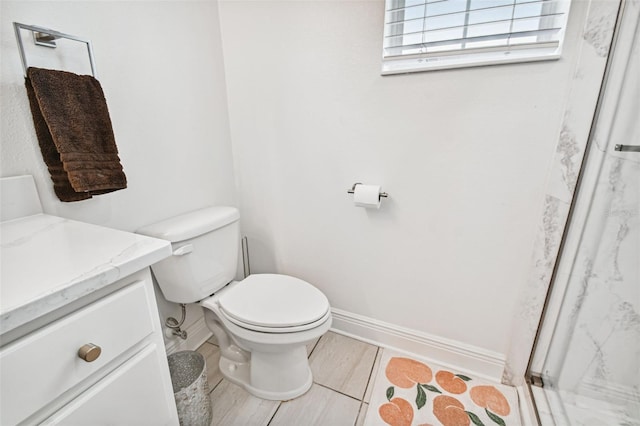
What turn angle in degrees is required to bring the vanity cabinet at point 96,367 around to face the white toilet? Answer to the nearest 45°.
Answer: approximately 90° to its left

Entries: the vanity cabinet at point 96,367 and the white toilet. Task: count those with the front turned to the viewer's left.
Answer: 0

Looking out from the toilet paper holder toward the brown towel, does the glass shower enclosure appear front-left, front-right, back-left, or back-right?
back-left

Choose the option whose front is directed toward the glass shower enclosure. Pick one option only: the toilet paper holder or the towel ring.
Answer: the towel ring

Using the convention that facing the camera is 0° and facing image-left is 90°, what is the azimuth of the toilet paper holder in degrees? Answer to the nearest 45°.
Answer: approximately 45°

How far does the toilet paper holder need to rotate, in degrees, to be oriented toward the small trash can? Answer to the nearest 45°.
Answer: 0° — it already faces it

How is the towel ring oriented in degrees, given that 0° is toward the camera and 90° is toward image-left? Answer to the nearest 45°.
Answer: approximately 315°

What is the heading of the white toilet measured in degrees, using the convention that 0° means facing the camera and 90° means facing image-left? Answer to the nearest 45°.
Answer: approximately 315°

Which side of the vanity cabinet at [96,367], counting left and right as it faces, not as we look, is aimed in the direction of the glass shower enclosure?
front

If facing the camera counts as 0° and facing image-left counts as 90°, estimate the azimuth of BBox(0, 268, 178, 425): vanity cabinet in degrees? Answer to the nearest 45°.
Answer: approximately 315°
